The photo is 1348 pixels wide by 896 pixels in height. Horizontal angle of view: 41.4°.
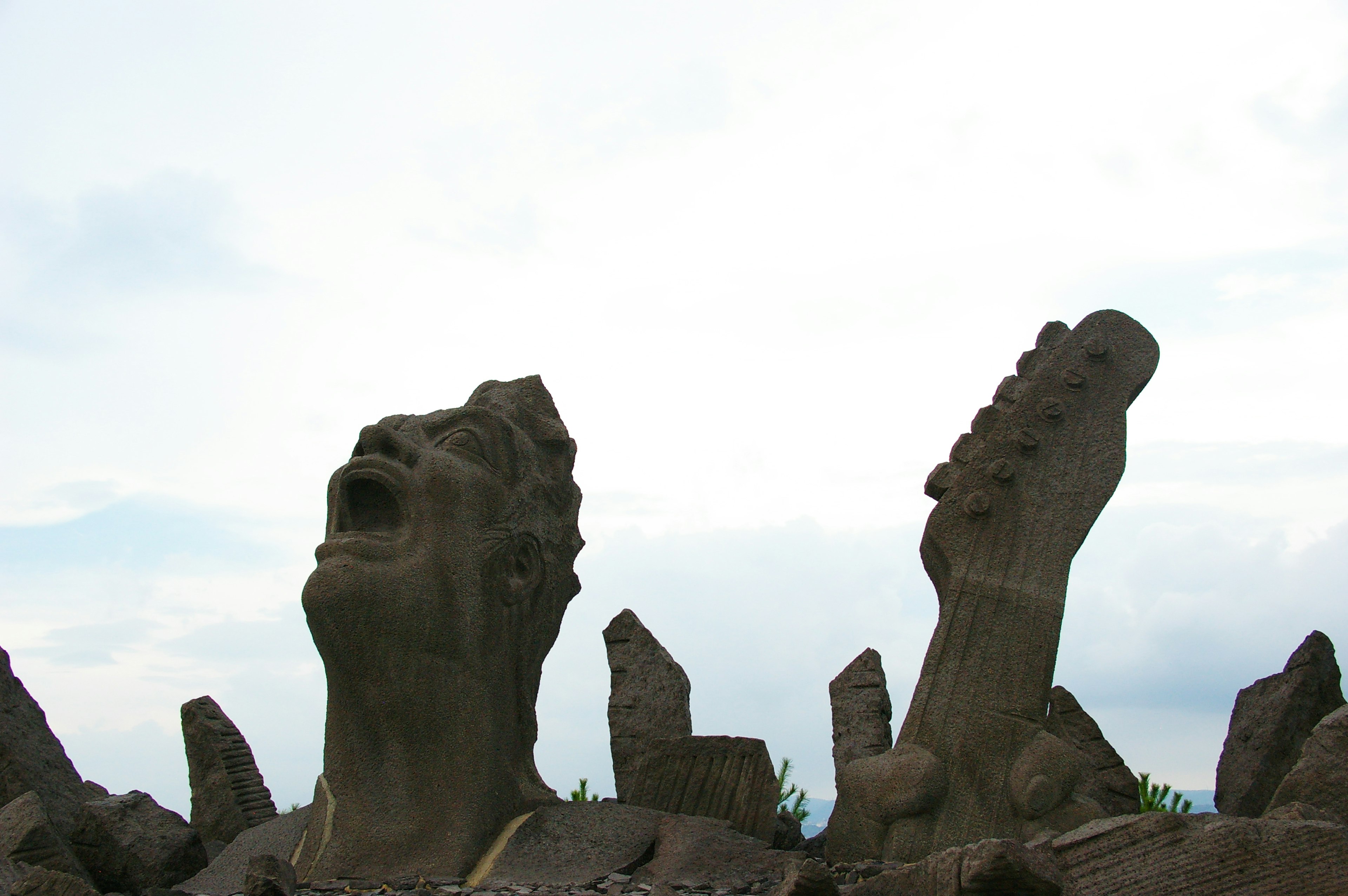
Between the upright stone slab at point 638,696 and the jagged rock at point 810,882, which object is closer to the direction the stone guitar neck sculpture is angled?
the jagged rock

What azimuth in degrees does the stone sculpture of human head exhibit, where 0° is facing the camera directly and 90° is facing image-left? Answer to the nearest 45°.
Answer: approximately 45°

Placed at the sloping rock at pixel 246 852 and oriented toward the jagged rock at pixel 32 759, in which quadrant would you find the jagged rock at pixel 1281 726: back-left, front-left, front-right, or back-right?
back-right

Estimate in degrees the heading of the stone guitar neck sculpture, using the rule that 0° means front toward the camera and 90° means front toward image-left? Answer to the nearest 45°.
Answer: approximately 0°

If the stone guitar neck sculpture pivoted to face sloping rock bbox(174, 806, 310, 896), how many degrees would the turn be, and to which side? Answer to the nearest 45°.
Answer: approximately 90° to its right

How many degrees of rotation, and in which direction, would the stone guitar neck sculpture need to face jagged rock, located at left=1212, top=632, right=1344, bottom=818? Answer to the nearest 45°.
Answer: approximately 135° to its left

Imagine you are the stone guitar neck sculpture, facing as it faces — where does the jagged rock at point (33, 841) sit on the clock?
The jagged rock is roughly at 2 o'clock from the stone guitar neck sculpture.

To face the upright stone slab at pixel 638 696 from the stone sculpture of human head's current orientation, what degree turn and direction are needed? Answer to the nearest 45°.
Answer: approximately 180°
